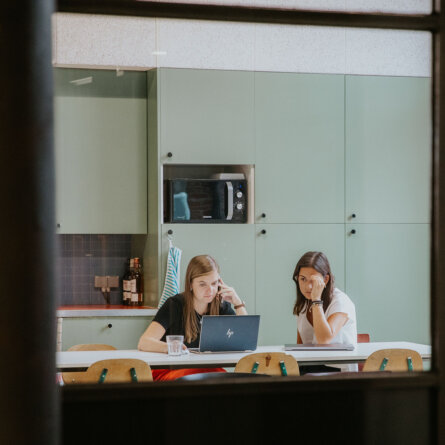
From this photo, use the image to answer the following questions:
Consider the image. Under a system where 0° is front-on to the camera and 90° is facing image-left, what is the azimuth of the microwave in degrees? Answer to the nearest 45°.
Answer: approximately 0°

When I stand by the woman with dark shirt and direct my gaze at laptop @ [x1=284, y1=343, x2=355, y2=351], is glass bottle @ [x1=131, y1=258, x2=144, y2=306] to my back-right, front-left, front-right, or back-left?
back-left

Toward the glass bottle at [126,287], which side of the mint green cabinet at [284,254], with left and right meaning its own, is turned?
right

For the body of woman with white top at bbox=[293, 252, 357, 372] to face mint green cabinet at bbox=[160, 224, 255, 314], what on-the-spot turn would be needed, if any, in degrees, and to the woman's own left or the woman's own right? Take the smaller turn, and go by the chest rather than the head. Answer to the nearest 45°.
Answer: approximately 90° to the woman's own right

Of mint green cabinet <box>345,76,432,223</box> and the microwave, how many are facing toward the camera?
2

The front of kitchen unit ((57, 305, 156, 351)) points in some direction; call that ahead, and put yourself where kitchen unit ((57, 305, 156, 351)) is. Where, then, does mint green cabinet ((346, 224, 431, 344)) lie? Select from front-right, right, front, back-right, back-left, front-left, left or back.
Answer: left

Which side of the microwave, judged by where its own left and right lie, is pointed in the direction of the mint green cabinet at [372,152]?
left

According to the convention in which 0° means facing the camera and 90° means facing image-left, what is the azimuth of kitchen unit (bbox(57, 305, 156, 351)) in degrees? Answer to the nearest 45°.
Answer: approximately 0°
